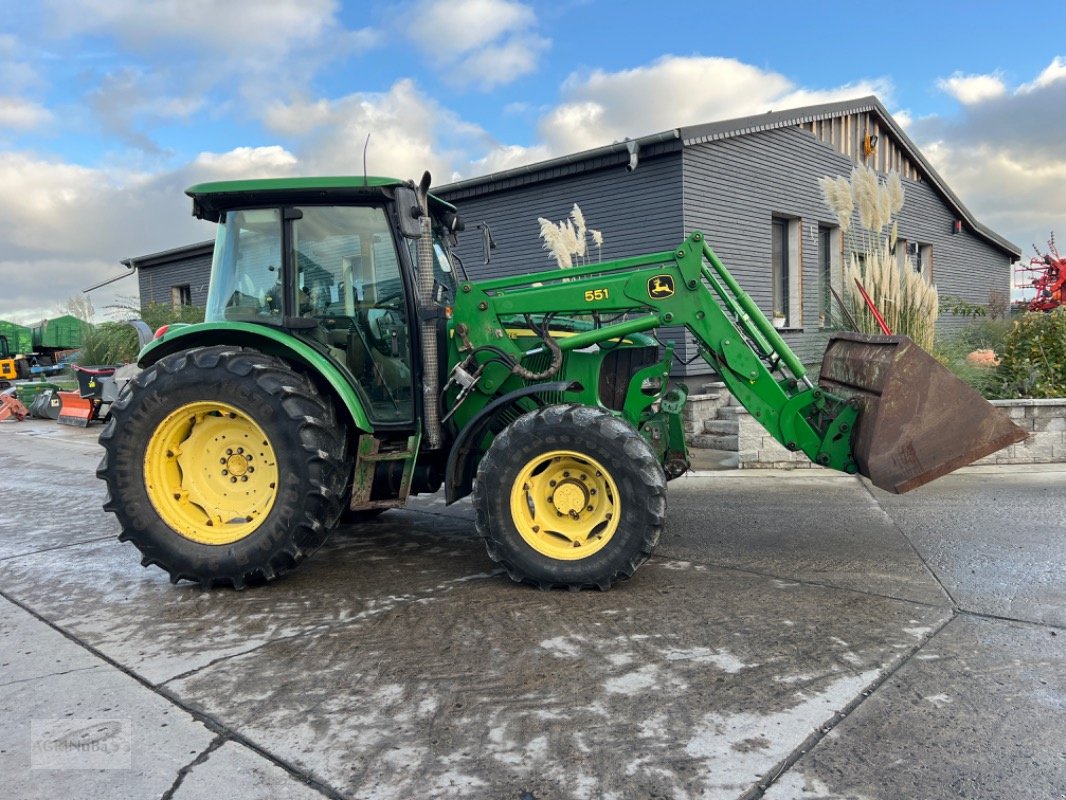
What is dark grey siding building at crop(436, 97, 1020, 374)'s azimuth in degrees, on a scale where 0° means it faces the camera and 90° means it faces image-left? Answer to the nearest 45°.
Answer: approximately 315°

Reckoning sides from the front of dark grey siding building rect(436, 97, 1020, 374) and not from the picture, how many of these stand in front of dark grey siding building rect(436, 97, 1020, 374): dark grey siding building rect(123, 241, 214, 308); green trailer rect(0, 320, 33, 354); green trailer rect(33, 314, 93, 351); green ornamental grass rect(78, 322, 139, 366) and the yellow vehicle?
0

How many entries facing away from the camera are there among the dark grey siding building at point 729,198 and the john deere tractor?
0

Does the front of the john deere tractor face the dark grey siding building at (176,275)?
no

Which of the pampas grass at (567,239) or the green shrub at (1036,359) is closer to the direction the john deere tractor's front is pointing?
the green shrub

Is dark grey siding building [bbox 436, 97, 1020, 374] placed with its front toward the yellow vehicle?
no

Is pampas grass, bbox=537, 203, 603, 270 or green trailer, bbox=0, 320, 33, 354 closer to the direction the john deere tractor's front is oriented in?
the pampas grass

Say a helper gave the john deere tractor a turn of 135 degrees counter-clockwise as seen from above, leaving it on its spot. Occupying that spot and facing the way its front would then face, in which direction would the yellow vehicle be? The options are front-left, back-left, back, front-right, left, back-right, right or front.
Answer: front

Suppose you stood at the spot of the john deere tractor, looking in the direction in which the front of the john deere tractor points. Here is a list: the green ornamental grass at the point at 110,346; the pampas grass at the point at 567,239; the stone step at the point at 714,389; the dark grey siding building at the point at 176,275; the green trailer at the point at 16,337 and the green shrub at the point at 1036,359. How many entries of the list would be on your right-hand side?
0

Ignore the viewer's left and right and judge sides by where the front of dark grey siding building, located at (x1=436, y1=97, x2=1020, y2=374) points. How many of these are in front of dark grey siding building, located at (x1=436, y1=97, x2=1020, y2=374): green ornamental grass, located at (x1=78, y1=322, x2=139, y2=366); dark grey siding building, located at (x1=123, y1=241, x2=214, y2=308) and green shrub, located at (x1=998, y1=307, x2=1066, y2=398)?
1

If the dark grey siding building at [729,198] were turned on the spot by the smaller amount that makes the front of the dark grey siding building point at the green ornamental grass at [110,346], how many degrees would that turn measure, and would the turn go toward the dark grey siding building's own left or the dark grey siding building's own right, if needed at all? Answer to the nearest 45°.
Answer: approximately 135° to the dark grey siding building's own right

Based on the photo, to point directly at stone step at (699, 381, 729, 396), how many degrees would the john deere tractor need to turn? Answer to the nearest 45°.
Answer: approximately 45° to its left

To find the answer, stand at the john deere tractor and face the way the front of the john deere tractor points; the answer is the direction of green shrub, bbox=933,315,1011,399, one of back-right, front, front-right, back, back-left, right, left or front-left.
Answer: front-left

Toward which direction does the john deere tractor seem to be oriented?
to the viewer's right

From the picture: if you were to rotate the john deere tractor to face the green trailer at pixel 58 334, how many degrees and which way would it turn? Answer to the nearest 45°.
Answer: approximately 135° to its left

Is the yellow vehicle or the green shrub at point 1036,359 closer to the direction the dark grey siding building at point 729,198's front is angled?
the green shrub

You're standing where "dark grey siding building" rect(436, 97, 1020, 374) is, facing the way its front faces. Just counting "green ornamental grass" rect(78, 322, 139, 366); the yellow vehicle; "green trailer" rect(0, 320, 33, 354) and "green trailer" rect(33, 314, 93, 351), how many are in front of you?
0

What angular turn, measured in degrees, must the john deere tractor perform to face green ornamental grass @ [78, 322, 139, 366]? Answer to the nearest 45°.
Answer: approximately 135° to its left

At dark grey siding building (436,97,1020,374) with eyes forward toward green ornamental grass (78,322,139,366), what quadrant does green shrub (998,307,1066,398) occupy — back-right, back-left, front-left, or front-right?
back-left
